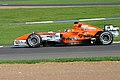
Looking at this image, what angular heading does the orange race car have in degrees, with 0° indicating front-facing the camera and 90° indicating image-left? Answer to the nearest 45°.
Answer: approximately 90°
